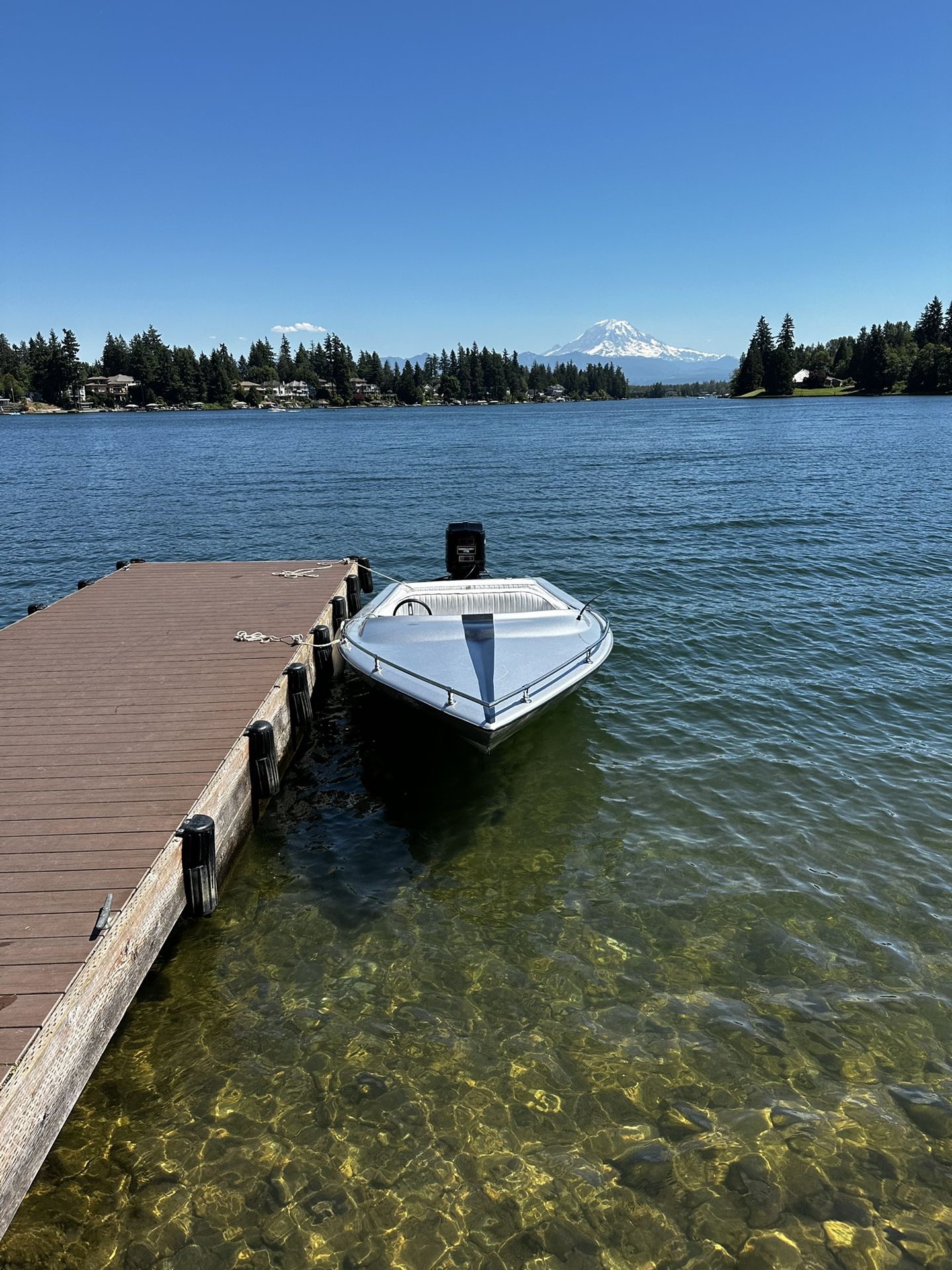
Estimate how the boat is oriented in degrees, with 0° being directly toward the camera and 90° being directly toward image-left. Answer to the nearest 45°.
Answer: approximately 0°

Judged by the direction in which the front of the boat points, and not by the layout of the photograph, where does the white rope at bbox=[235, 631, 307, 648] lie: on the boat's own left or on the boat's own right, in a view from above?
on the boat's own right
